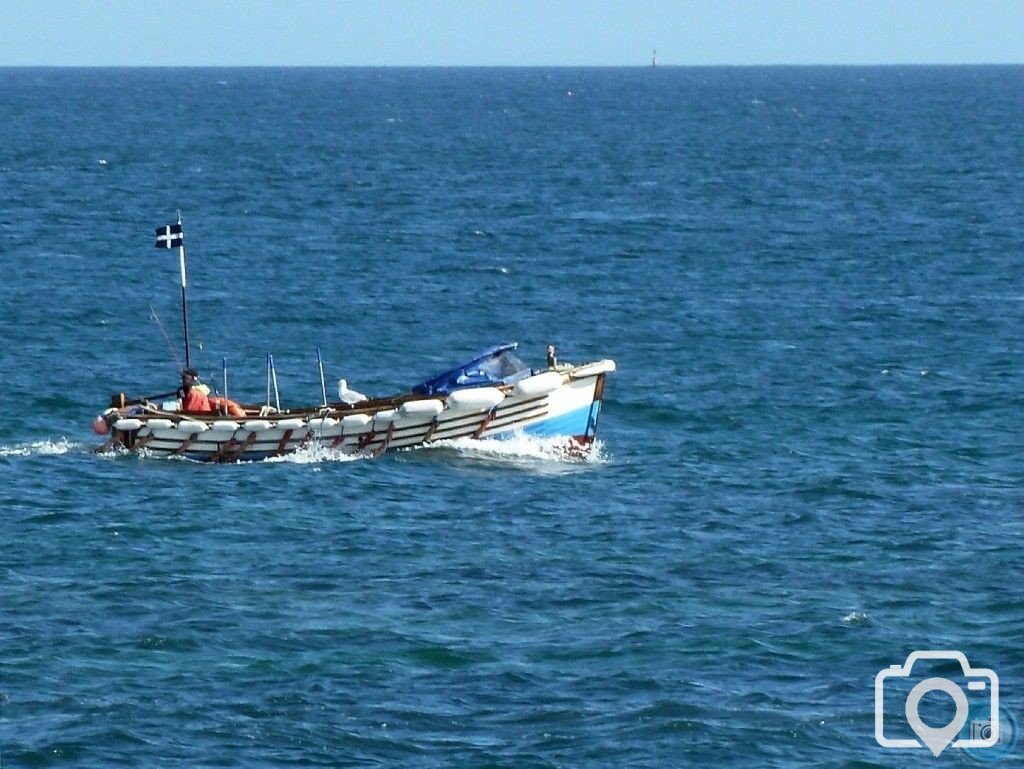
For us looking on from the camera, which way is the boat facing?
facing to the right of the viewer
